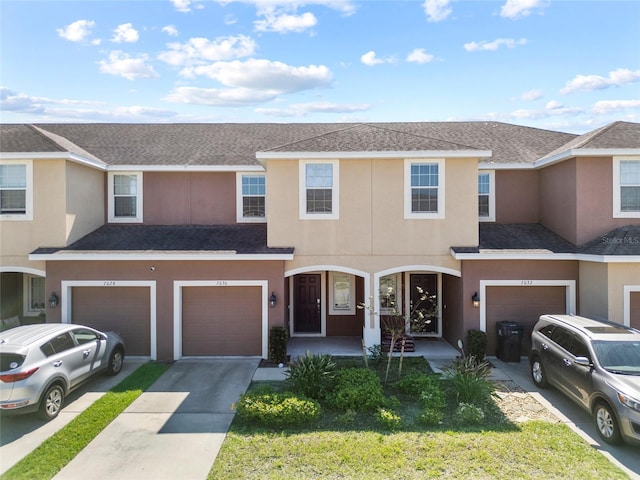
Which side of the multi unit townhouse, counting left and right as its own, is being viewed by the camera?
front

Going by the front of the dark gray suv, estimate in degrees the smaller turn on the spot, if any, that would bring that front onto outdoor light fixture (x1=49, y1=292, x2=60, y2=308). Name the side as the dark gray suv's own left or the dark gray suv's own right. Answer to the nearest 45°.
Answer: approximately 135° to the dark gray suv's own right

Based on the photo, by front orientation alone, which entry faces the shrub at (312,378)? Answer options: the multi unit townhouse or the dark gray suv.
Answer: the multi unit townhouse

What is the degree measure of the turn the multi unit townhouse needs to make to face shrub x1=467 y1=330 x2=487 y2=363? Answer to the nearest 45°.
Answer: approximately 90° to its left

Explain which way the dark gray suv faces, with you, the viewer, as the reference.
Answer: facing the viewer and to the right of the viewer

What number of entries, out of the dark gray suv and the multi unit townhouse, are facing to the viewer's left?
0

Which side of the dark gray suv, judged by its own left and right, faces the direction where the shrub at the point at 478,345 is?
back

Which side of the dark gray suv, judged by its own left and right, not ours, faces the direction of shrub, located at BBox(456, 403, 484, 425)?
right

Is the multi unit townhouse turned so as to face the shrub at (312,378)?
yes
